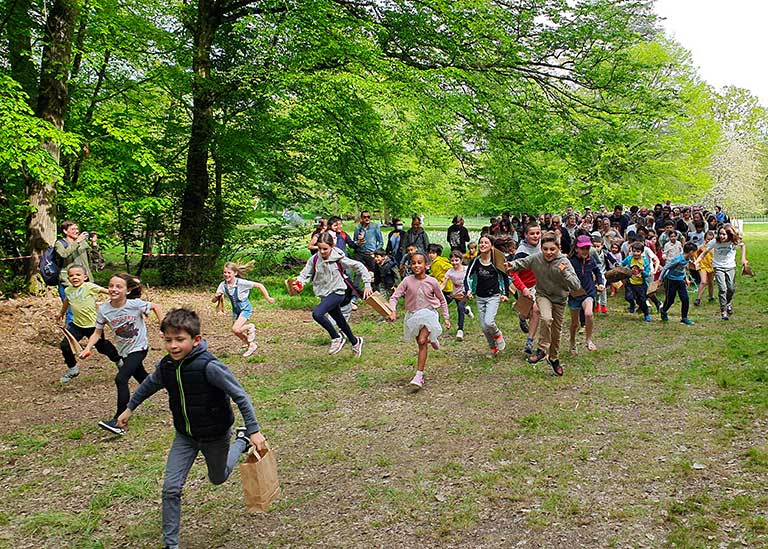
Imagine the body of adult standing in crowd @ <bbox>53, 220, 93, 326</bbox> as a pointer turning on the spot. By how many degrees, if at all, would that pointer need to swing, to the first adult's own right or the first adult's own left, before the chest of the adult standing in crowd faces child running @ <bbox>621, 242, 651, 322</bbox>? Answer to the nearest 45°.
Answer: approximately 45° to the first adult's own left

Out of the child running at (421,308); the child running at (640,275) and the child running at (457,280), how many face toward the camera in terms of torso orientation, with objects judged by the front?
3

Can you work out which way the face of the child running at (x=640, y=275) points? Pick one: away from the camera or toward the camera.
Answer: toward the camera

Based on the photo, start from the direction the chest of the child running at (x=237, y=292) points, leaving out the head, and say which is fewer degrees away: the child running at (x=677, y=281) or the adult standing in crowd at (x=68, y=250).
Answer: the adult standing in crowd

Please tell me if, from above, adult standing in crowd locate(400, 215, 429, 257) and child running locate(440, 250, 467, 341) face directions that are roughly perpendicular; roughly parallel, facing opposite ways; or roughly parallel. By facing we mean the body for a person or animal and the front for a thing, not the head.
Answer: roughly parallel

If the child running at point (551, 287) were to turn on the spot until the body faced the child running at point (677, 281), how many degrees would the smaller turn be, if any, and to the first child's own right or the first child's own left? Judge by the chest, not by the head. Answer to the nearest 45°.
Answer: approximately 135° to the first child's own left

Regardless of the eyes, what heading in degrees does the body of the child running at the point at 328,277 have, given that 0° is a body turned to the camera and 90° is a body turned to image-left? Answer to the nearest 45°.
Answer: approximately 45°

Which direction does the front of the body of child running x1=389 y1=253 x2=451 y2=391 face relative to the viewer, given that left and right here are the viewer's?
facing the viewer

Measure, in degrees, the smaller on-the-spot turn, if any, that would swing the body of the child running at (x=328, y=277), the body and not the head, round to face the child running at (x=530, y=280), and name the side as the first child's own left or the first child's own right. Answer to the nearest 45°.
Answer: approximately 135° to the first child's own left

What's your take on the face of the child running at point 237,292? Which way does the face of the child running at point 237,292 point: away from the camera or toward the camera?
toward the camera

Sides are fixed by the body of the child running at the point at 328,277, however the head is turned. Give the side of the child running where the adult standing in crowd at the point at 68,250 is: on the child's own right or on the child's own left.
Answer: on the child's own right

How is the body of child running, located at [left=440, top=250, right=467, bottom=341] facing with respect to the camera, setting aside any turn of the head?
toward the camera

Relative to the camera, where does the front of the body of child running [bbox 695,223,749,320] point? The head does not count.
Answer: toward the camera

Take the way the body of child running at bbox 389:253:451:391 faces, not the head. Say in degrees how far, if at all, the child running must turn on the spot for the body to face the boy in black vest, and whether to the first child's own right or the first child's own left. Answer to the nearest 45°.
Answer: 0° — they already face them

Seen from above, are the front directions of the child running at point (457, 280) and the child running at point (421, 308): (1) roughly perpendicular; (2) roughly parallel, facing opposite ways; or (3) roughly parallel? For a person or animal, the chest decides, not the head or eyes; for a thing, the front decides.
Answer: roughly parallel

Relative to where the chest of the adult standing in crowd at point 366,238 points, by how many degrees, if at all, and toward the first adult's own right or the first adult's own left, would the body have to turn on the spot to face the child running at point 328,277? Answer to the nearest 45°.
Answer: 0° — they already face them

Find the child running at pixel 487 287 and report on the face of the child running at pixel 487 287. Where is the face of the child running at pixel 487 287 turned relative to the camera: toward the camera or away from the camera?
toward the camera

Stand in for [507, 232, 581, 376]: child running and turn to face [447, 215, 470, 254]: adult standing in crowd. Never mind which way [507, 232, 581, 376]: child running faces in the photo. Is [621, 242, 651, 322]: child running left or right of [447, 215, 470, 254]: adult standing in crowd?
right
